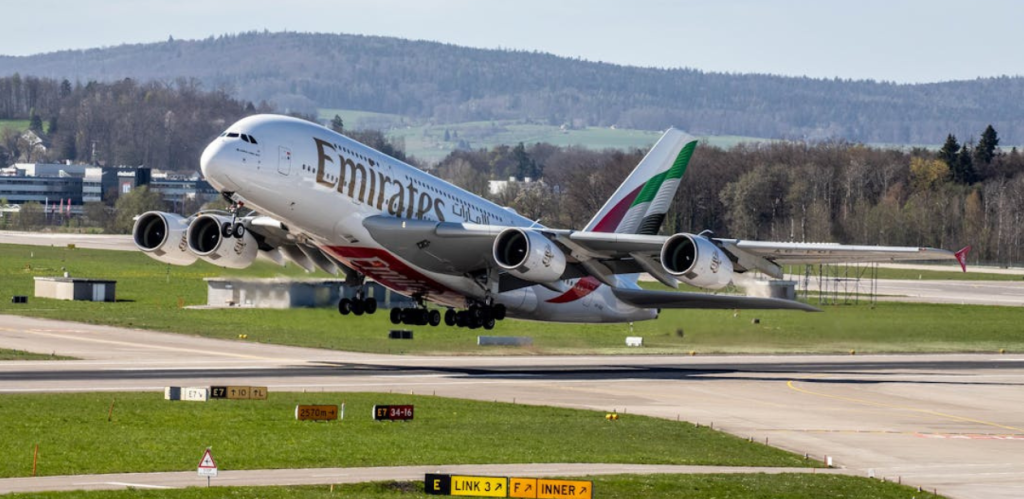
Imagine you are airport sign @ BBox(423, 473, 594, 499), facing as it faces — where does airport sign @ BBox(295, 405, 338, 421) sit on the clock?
airport sign @ BBox(295, 405, 338, 421) is roughly at 5 o'clock from airport sign @ BBox(423, 473, 594, 499).

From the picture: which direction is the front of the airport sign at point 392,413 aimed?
toward the camera

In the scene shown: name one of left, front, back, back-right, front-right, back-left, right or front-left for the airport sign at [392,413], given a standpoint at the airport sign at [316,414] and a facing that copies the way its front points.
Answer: left

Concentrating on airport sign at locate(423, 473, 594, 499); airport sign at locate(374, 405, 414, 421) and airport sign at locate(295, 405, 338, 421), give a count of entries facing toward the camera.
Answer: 3

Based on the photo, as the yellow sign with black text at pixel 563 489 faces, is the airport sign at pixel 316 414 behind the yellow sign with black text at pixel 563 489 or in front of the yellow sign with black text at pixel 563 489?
behind

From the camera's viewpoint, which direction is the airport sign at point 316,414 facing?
toward the camera

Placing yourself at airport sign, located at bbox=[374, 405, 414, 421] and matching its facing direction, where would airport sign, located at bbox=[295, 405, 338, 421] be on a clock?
airport sign, located at bbox=[295, 405, 338, 421] is roughly at 3 o'clock from airport sign, located at bbox=[374, 405, 414, 421].

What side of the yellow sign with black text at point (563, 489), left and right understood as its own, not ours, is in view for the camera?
front

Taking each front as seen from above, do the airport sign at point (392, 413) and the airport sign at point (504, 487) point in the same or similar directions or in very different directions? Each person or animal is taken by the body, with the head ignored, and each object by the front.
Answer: same or similar directions
